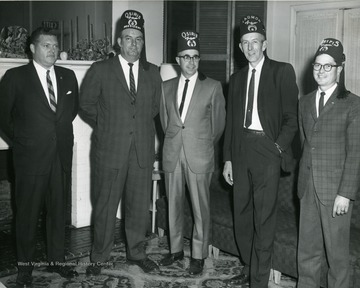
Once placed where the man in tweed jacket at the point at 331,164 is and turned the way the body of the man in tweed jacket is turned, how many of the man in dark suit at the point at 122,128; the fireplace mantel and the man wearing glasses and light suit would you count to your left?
0

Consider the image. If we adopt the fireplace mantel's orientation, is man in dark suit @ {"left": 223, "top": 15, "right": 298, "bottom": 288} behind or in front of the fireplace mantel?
in front

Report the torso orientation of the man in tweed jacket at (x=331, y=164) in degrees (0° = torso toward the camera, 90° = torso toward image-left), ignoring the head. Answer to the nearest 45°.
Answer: approximately 45°

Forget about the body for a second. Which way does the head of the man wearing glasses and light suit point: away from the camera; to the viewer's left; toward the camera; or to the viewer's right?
toward the camera

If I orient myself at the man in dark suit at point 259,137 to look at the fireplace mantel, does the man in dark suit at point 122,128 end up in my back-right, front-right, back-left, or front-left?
front-left

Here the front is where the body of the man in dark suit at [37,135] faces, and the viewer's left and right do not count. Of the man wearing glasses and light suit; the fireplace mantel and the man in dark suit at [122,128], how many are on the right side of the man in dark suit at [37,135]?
0

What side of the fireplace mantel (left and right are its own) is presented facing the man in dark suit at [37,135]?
front

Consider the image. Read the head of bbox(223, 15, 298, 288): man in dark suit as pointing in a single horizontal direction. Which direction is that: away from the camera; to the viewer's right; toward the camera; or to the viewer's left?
toward the camera

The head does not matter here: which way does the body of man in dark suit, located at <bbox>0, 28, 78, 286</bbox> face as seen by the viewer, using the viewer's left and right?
facing the viewer and to the right of the viewer

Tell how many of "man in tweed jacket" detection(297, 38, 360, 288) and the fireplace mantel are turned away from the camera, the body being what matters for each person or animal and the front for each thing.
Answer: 0

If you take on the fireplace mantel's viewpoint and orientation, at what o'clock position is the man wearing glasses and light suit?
The man wearing glasses and light suit is roughly at 11 o'clock from the fireplace mantel.

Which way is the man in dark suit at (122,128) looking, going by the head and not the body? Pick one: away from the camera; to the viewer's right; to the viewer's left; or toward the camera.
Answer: toward the camera

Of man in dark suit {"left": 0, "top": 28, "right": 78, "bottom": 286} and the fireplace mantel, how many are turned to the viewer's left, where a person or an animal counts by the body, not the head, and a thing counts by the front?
0

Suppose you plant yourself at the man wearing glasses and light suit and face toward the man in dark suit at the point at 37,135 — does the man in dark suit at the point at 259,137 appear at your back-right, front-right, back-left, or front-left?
back-left

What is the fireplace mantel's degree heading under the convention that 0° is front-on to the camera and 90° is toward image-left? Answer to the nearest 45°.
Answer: approximately 0°

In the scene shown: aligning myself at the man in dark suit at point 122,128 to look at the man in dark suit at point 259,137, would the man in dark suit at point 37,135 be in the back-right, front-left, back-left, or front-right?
back-right
